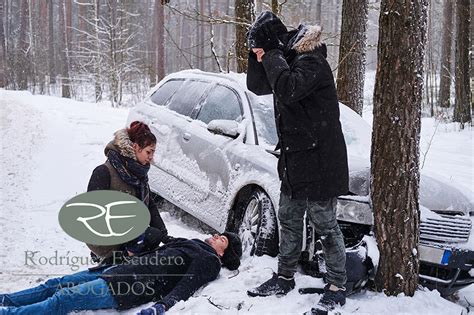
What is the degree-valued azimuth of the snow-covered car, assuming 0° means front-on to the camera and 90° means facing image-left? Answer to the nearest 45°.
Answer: approximately 315°

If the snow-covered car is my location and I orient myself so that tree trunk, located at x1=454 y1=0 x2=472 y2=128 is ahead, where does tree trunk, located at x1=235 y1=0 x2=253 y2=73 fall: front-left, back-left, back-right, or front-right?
front-left

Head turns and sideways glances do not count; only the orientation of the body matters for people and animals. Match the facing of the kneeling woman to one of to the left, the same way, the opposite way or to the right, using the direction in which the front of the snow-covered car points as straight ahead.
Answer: the same way

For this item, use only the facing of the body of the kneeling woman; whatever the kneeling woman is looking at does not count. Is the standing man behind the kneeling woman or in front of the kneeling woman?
in front

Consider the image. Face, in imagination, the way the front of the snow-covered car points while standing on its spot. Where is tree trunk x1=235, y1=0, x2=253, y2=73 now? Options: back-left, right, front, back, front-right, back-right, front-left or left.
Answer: back-left

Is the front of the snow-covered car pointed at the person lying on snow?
no

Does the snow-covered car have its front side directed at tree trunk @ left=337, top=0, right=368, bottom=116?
no

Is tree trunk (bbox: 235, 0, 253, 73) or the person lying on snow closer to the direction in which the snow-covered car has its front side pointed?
the person lying on snow

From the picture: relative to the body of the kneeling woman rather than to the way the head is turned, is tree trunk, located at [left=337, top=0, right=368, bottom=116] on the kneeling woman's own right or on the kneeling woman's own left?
on the kneeling woman's own left

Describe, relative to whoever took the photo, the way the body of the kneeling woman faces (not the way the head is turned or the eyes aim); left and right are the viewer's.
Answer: facing the viewer and to the right of the viewer

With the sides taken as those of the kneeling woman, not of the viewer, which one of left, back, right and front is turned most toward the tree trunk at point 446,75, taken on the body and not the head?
left

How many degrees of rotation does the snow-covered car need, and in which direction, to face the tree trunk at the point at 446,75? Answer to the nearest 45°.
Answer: approximately 135° to its left

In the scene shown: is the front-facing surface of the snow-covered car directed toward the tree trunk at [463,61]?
no

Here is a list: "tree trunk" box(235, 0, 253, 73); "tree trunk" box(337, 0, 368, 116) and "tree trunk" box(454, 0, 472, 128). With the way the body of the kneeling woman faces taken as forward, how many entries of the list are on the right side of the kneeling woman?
0

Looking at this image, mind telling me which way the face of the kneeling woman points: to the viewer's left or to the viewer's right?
to the viewer's right

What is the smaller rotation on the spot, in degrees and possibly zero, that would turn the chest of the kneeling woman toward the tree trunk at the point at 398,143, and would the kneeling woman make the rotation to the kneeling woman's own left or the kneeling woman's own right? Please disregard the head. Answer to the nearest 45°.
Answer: approximately 45° to the kneeling woman's own left
